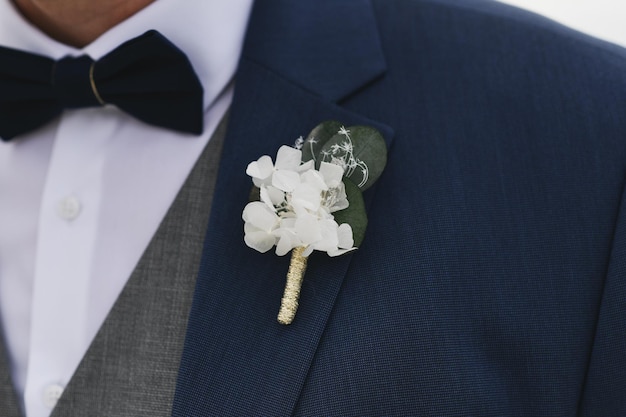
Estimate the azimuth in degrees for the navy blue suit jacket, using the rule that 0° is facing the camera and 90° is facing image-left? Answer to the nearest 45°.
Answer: approximately 0°
